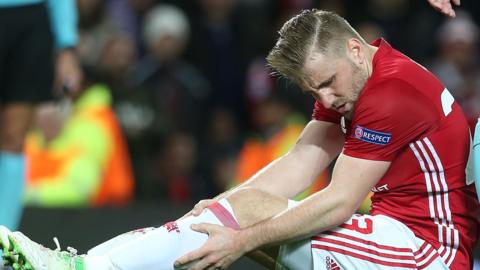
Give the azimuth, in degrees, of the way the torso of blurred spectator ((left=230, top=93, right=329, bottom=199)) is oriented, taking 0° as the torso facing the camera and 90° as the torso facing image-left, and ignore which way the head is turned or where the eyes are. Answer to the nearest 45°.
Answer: approximately 0°

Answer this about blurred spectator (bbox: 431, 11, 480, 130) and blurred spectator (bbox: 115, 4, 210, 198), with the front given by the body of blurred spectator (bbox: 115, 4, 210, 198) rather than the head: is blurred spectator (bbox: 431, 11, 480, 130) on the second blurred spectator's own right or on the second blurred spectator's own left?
on the second blurred spectator's own left

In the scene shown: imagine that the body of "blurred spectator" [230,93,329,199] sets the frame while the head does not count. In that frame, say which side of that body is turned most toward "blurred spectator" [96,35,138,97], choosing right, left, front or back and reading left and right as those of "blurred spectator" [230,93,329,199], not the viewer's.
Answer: right

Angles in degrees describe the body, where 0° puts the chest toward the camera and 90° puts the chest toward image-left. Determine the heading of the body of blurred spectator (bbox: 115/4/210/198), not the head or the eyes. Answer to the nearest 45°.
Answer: approximately 0°

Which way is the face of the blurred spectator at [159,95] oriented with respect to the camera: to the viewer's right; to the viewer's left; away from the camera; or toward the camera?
toward the camera

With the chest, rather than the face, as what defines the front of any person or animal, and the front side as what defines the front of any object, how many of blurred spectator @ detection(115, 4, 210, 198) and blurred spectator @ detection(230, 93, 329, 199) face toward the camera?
2

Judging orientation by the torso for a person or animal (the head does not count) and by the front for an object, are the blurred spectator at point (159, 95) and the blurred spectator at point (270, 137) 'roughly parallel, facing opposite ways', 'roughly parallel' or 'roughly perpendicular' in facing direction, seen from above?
roughly parallel

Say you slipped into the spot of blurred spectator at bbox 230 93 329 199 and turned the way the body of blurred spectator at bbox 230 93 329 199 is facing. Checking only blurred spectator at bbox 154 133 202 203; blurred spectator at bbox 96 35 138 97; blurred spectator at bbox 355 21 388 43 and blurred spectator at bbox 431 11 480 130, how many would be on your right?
2

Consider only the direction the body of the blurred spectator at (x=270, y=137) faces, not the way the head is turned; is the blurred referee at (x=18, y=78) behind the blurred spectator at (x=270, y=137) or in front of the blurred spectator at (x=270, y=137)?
in front

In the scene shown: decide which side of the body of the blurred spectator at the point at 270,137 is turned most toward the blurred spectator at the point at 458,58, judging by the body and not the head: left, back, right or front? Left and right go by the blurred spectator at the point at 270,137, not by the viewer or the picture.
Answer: left
